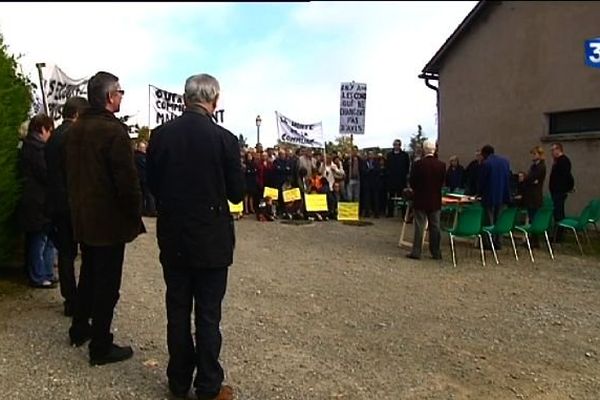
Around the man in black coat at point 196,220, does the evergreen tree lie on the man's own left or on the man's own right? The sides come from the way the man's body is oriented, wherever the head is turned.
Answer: on the man's own left

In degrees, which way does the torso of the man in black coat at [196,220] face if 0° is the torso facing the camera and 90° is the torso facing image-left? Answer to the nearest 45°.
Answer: approximately 225°

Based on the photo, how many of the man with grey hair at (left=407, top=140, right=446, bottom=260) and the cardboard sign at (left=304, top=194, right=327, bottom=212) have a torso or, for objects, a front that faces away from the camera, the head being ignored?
1

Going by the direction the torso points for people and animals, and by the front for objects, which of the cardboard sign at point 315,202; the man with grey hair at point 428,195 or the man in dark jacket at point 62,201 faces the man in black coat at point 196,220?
the cardboard sign

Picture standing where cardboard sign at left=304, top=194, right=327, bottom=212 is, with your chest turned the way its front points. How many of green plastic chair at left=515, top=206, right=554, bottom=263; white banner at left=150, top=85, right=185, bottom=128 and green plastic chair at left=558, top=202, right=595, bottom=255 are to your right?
1

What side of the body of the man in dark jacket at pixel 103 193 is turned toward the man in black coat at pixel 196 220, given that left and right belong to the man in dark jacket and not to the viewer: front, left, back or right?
right

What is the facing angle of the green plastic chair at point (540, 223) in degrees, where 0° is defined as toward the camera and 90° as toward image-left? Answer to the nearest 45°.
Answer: approximately 135°

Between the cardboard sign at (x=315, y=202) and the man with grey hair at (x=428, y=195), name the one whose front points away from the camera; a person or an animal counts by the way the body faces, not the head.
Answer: the man with grey hair

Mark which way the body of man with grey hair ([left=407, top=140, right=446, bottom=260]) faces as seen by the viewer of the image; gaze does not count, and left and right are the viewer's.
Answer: facing away from the viewer

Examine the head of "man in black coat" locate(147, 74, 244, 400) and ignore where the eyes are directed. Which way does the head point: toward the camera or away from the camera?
away from the camera

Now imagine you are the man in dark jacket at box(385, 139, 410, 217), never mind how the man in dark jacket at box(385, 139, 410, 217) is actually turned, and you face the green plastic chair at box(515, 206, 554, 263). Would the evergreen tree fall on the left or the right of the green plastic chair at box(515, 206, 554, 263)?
right

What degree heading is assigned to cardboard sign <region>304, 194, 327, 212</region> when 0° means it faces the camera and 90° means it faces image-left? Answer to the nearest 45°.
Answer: approximately 0°
